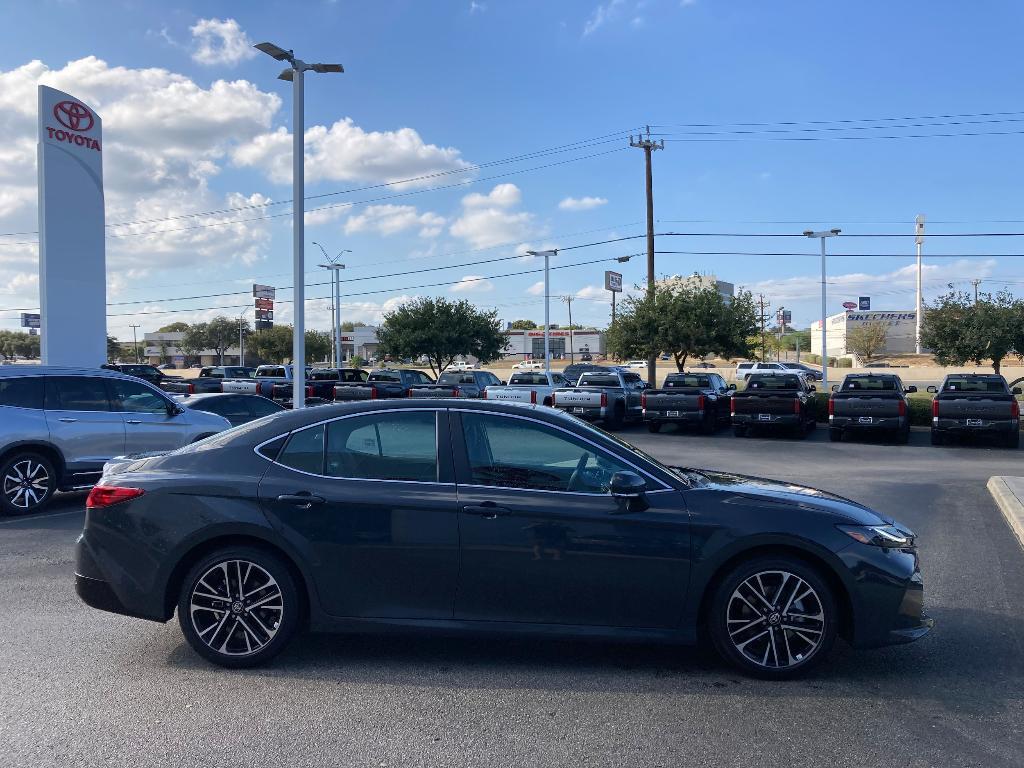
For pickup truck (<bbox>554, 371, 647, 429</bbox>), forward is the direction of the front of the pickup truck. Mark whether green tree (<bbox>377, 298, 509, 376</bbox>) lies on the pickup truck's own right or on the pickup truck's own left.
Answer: on the pickup truck's own left

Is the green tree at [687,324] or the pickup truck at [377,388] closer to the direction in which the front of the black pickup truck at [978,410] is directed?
the green tree

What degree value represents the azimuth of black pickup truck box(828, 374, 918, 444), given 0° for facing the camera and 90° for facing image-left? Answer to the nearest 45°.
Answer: approximately 180°

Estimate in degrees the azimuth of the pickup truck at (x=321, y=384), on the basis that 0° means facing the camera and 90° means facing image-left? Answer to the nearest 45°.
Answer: approximately 225°

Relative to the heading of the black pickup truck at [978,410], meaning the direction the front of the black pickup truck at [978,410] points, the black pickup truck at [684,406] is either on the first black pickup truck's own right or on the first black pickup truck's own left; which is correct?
on the first black pickup truck's own left

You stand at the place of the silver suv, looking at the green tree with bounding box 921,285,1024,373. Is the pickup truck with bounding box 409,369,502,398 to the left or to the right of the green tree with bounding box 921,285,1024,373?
left

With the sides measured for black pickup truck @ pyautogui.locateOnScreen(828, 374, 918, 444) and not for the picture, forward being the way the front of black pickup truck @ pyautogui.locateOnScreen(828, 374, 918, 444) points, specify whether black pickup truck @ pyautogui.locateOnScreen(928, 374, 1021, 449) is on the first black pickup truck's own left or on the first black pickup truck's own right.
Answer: on the first black pickup truck's own right

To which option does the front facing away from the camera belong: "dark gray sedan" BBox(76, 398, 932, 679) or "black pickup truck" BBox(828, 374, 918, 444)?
the black pickup truck

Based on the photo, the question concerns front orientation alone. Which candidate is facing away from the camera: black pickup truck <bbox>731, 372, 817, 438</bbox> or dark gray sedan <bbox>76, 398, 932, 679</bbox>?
the black pickup truck

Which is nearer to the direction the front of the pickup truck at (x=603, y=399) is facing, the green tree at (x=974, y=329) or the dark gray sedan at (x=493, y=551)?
the green tree

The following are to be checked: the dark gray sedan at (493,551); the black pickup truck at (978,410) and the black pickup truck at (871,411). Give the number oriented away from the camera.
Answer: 2

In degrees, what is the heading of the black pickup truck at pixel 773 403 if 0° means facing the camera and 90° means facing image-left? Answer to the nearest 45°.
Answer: approximately 180°

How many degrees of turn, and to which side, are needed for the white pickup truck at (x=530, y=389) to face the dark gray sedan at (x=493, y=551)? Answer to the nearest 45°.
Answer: approximately 135° to its right

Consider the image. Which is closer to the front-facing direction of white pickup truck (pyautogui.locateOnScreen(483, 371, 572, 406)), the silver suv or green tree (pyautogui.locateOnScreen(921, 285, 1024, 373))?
the green tree

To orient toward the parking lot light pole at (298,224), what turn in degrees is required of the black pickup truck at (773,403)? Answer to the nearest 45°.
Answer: approximately 90° to its left

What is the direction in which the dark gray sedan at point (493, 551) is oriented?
to the viewer's right

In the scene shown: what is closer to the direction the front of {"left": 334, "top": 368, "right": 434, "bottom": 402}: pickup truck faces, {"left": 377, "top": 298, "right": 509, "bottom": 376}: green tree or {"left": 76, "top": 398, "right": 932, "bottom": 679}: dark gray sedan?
the green tree
